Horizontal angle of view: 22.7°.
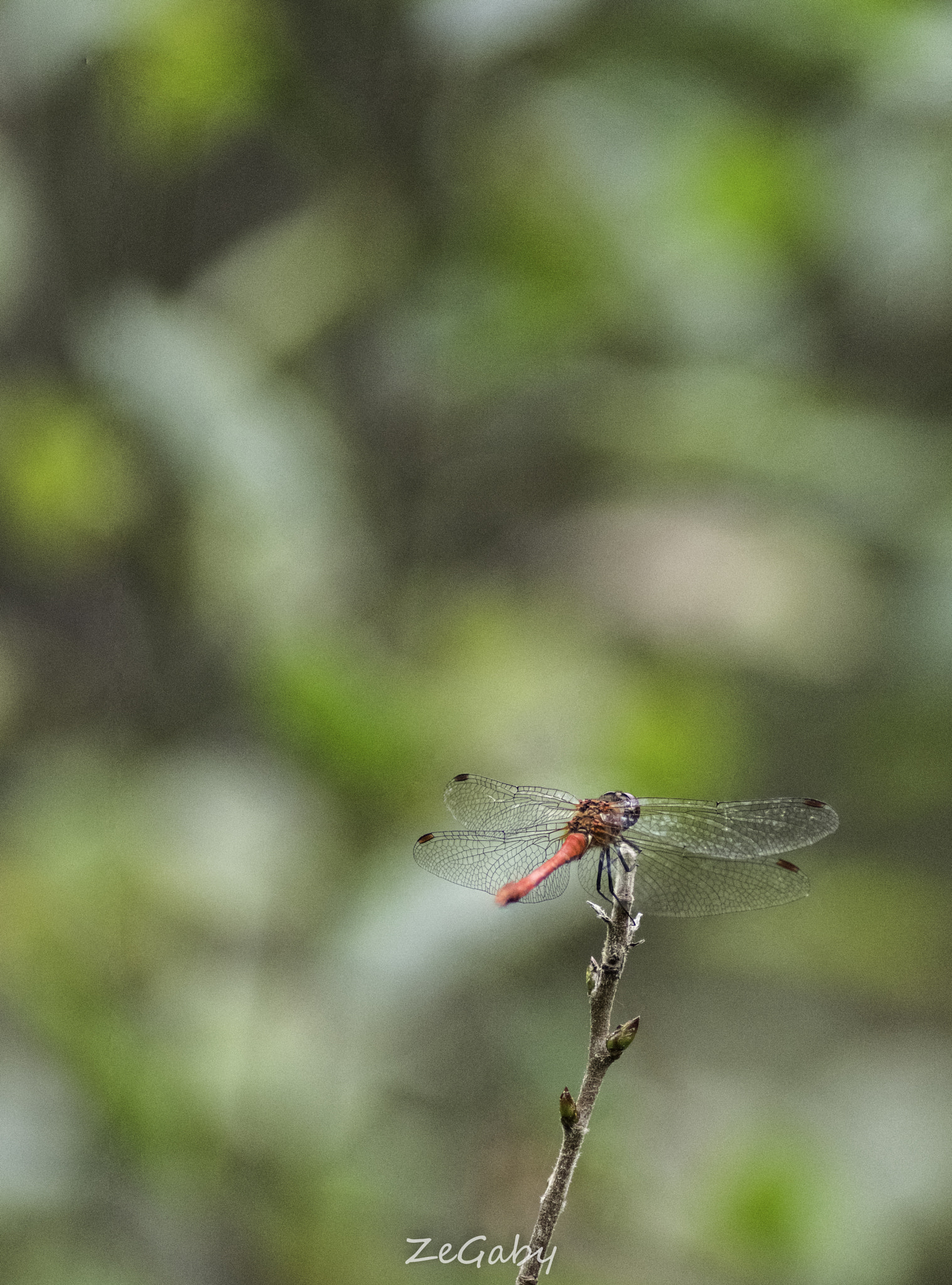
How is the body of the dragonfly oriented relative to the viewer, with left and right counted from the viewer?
facing away from the viewer and to the right of the viewer
